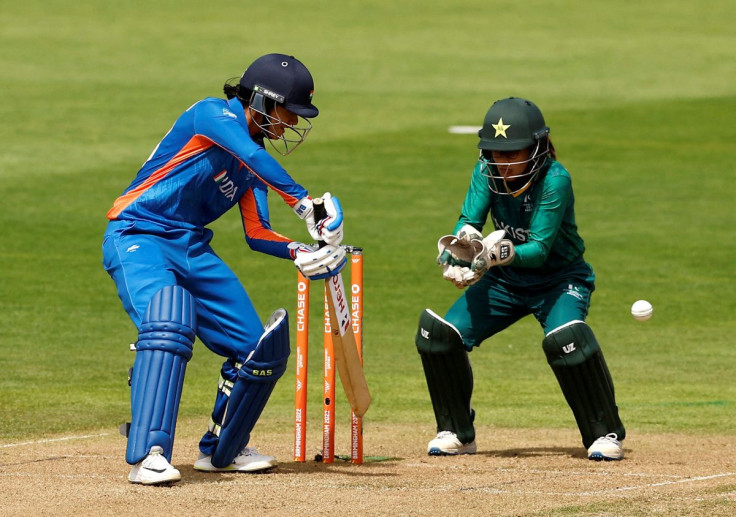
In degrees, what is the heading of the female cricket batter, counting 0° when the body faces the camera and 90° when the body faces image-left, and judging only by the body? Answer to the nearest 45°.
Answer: approximately 315°

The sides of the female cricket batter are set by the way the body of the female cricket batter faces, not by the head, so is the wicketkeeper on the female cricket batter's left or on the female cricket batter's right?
on the female cricket batter's left
